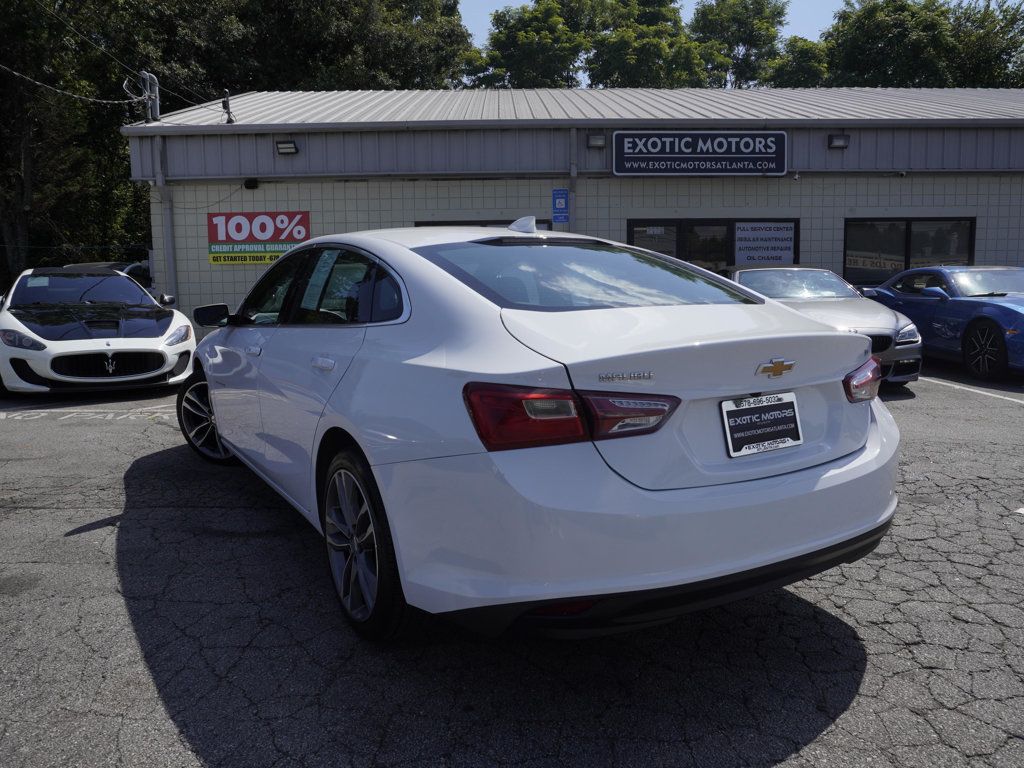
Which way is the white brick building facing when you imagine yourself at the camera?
facing the viewer

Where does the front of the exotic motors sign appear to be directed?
toward the camera

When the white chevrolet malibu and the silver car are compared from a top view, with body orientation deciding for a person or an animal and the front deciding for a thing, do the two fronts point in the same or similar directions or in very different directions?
very different directions

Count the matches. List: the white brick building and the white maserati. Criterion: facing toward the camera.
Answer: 2

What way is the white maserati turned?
toward the camera

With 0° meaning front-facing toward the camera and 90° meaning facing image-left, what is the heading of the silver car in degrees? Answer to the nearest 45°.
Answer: approximately 315°

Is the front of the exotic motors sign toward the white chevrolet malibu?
yes

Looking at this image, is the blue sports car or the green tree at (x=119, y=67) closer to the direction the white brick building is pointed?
the blue sports car

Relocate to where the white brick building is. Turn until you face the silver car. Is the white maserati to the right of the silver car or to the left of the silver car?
right

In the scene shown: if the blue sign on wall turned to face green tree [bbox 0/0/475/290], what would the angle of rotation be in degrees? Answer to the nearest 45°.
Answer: approximately 135° to its right
